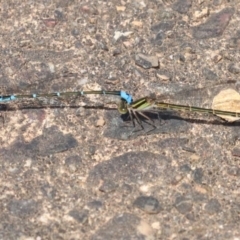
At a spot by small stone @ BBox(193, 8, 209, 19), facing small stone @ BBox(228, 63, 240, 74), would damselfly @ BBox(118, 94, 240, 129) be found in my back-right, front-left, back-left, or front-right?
front-right

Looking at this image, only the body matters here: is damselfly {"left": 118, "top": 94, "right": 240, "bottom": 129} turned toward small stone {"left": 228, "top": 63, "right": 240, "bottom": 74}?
no

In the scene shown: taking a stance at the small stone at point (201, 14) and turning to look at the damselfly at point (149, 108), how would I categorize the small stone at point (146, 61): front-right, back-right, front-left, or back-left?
front-right

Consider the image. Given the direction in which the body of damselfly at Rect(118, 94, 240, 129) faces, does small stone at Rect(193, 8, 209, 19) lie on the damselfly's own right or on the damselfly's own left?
on the damselfly's own right

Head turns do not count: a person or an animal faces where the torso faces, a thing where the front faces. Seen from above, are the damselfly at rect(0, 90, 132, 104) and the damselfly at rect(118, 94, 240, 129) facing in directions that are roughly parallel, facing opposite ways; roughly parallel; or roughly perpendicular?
roughly parallel

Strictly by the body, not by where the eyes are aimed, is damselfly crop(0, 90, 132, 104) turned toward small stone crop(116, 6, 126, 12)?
no

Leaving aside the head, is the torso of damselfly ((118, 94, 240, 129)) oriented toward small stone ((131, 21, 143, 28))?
no

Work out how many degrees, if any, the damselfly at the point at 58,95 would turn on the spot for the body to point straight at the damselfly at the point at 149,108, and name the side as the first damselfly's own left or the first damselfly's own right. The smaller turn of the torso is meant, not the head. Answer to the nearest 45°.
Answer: approximately 180°

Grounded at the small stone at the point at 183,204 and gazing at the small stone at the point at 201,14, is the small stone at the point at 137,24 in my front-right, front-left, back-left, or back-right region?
front-left

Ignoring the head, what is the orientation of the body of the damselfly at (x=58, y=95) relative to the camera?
to the viewer's left

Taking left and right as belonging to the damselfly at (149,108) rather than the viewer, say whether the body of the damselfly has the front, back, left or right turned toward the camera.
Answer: left

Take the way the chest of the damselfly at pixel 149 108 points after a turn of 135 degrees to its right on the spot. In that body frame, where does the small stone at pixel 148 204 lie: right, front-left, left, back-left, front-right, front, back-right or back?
back-right

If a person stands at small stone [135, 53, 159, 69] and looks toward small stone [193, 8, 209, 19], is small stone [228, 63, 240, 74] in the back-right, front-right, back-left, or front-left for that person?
front-right
